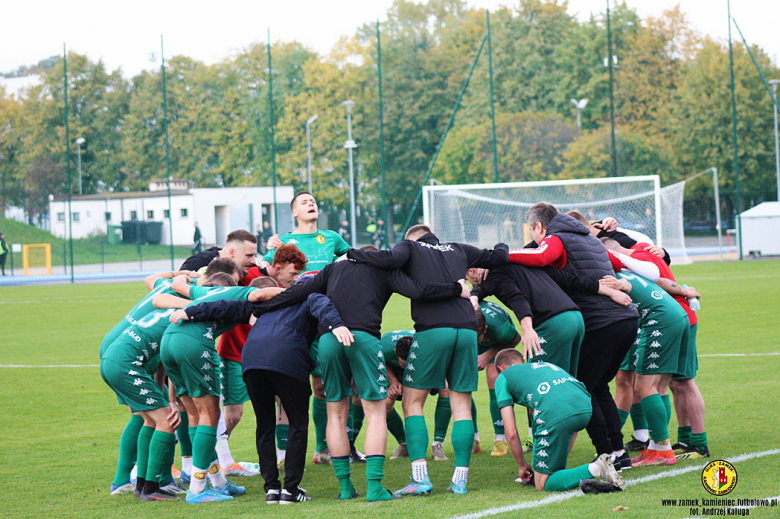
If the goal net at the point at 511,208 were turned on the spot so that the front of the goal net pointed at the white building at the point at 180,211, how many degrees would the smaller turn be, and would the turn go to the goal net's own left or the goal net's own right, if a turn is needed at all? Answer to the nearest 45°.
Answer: approximately 90° to the goal net's own right

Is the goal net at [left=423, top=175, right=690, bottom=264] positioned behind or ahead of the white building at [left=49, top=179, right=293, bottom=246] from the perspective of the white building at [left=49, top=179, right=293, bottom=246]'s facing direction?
ahead

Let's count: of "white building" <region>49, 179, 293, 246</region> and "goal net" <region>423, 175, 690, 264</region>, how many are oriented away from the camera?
0

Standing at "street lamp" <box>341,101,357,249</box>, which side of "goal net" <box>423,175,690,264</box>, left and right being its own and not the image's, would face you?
right

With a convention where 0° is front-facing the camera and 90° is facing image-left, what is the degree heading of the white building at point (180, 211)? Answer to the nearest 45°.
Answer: approximately 0°

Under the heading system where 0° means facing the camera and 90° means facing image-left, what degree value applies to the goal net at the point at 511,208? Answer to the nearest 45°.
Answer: approximately 45°
